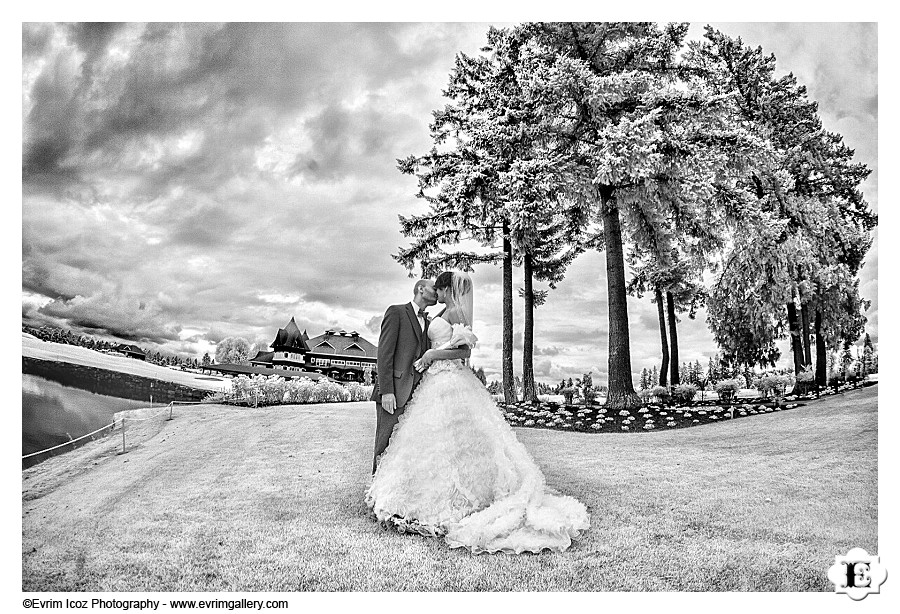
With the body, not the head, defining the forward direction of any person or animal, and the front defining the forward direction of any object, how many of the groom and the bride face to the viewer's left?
1

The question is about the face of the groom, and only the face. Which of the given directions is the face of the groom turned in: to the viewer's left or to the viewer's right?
to the viewer's right

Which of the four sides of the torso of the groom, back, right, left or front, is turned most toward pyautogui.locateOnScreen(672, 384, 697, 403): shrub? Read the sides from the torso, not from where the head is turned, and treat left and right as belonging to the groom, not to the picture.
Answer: left

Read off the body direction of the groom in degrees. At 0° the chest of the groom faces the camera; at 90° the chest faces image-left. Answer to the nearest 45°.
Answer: approximately 315°

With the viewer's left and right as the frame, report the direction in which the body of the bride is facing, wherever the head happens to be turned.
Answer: facing to the left of the viewer

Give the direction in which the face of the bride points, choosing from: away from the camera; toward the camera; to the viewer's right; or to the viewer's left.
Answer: to the viewer's left

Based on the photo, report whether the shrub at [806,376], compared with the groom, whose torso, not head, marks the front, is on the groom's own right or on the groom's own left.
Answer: on the groom's own left

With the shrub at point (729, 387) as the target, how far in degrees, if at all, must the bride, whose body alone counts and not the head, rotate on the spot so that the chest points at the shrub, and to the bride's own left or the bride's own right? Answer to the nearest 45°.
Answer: approximately 135° to the bride's own right

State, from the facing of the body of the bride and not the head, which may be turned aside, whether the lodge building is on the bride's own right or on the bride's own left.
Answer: on the bride's own right

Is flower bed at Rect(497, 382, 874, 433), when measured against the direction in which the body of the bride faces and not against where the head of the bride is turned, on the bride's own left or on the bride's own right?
on the bride's own right
